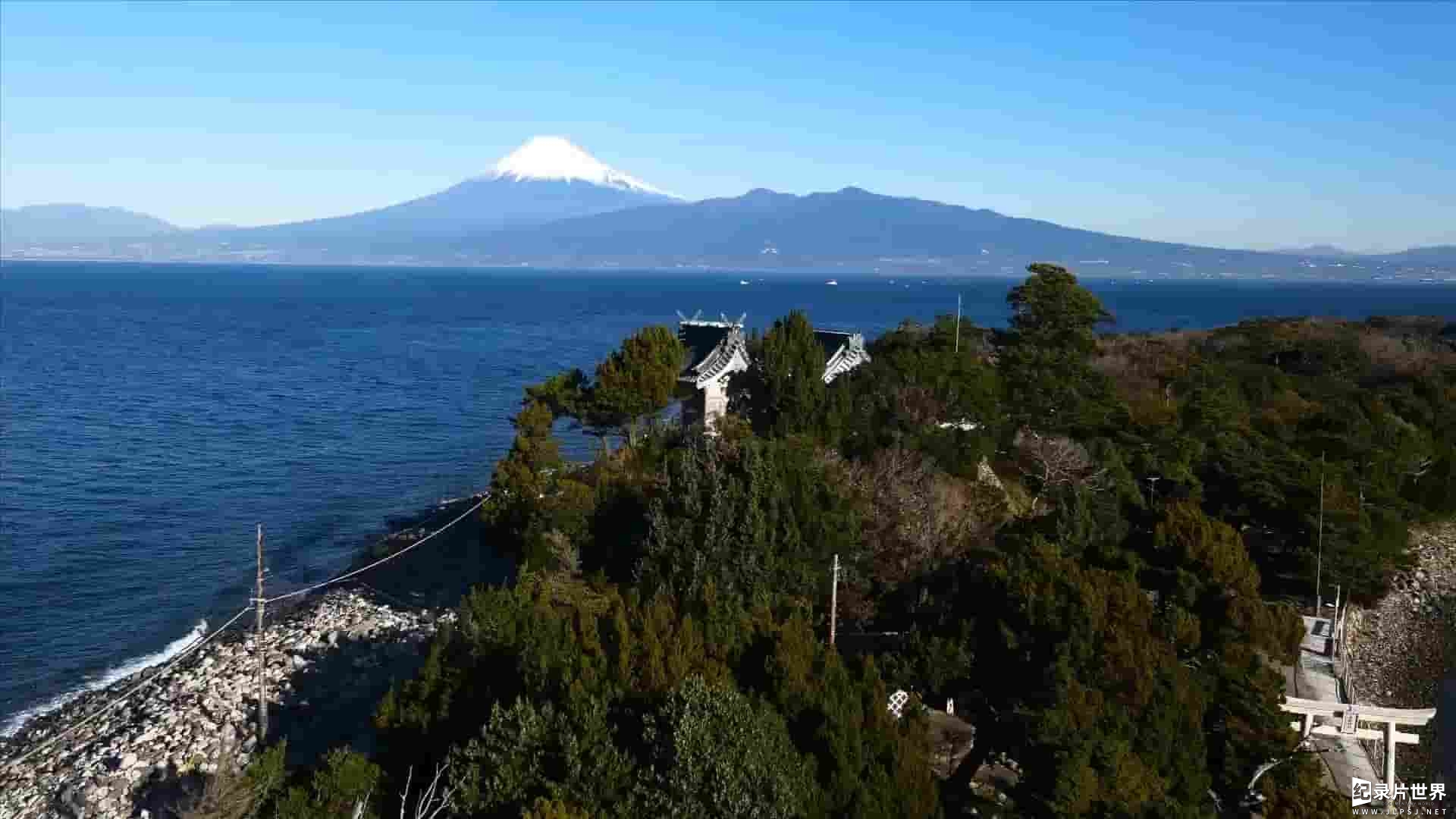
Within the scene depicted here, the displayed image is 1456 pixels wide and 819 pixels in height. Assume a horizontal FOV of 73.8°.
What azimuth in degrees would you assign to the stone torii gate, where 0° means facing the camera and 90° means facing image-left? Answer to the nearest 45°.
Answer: approximately 0°

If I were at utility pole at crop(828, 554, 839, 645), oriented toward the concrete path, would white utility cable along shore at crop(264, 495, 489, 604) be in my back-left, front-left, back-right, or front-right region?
back-left

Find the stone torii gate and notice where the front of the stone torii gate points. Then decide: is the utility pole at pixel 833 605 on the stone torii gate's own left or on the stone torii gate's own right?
on the stone torii gate's own right

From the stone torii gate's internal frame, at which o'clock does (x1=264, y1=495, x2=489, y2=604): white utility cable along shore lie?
The white utility cable along shore is roughly at 3 o'clock from the stone torii gate.

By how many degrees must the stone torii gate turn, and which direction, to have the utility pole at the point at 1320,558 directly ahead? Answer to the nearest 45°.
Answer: approximately 180°

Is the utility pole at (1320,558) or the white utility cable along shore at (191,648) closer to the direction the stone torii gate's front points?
the white utility cable along shore

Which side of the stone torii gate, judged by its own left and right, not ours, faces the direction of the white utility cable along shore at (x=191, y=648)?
right

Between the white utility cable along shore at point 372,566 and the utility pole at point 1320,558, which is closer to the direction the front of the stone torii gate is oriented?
the white utility cable along shore
